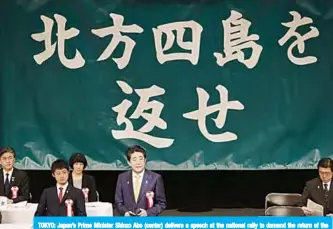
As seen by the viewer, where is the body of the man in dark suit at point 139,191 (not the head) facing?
toward the camera

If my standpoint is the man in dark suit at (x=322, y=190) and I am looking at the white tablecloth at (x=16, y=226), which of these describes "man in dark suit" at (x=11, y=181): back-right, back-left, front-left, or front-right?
front-right

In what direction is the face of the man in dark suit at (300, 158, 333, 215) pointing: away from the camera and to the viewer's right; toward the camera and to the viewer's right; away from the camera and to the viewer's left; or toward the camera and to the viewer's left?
toward the camera and to the viewer's left

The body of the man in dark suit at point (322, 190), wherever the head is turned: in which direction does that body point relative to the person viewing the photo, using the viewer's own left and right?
facing the viewer

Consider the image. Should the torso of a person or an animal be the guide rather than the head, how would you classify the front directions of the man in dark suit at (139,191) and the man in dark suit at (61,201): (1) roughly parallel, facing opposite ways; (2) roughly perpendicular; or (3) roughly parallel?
roughly parallel

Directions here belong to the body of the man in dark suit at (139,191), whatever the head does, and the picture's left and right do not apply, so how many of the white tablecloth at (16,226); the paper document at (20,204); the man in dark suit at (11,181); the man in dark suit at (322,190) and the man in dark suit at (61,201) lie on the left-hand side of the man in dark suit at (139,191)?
1

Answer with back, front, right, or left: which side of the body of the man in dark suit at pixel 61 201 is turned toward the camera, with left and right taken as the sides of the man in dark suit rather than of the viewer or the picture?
front

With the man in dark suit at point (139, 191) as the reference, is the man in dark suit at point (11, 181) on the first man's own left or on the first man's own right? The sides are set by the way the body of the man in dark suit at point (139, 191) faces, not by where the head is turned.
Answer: on the first man's own right

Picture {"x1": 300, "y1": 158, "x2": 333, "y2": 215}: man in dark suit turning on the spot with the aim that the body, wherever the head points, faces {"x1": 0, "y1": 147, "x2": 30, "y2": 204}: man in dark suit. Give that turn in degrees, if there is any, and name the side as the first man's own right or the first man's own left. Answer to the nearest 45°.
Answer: approximately 90° to the first man's own right
